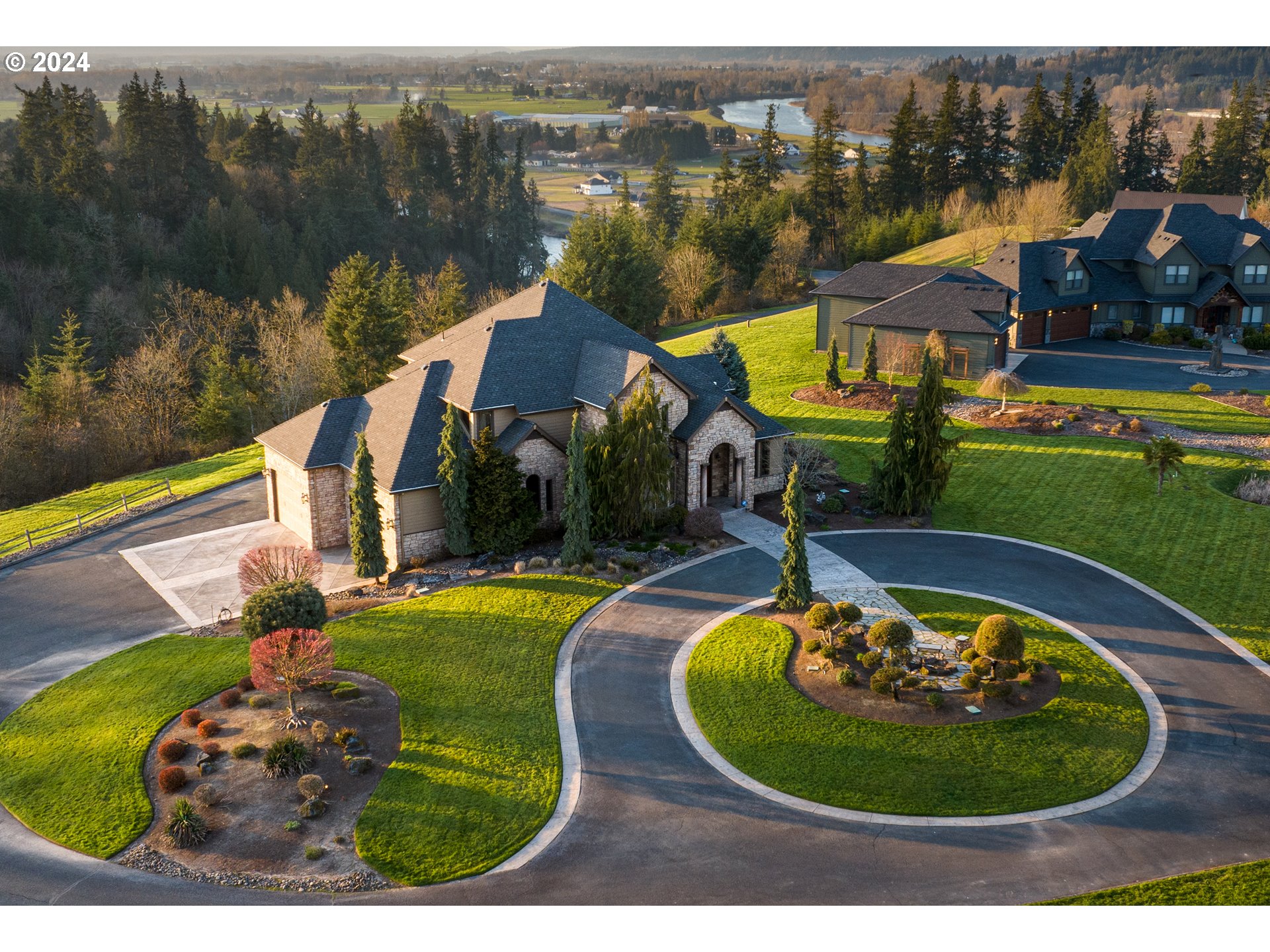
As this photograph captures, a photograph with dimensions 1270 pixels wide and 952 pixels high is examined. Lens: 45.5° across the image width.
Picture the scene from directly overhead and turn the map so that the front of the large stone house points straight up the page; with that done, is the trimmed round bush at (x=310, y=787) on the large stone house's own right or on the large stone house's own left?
on the large stone house's own right

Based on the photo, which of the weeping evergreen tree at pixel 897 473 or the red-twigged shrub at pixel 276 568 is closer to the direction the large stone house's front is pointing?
the weeping evergreen tree

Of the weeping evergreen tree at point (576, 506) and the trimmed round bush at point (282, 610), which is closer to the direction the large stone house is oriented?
the weeping evergreen tree

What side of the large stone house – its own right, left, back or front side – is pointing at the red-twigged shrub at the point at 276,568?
right

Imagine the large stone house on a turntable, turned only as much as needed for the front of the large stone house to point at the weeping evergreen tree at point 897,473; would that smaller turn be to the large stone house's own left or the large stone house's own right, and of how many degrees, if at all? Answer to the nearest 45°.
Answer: approximately 45° to the large stone house's own left

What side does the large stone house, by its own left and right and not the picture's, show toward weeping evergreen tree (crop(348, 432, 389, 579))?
right

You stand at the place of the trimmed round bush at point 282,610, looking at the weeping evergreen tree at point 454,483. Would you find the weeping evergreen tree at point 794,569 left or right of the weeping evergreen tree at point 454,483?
right

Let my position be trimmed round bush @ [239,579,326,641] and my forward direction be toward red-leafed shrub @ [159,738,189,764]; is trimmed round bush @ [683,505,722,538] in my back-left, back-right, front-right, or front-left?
back-left

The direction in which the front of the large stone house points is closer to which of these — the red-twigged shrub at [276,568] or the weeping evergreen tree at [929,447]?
the weeping evergreen tree

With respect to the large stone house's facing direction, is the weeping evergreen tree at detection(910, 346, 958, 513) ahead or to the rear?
ahead

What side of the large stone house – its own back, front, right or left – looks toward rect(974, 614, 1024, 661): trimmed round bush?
front

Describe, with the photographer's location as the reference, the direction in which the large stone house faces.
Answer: facing the viewer and to the right of the viewer

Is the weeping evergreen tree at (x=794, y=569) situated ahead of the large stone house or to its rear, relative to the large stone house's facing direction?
ahead

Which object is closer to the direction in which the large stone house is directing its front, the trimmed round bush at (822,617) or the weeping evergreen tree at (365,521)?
the trimmed round bush
